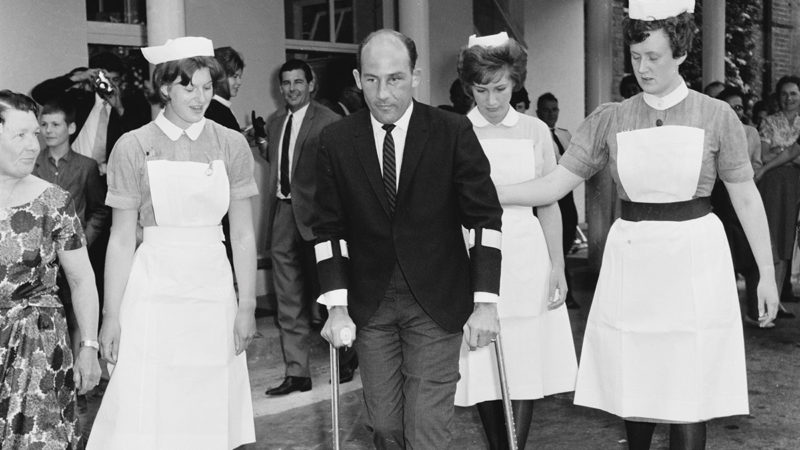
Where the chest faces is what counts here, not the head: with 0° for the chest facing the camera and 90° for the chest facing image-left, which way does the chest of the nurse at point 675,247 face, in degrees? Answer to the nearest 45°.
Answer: approximately 0°

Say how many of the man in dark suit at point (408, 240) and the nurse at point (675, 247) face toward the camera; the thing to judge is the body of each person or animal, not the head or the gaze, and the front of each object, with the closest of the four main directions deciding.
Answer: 2

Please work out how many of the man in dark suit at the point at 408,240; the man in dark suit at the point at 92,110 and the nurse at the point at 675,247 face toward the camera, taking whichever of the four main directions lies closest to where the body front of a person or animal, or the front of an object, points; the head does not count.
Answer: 3

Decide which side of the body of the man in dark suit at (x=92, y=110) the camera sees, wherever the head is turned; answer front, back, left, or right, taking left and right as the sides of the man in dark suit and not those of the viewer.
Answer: front

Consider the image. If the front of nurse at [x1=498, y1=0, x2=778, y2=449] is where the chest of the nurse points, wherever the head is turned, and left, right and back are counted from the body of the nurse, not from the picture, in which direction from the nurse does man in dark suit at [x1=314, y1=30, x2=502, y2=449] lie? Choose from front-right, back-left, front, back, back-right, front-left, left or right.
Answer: front-right

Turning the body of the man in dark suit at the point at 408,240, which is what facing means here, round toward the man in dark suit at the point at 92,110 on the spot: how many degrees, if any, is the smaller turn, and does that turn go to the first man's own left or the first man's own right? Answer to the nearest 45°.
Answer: approximately 135° to the first man's own right

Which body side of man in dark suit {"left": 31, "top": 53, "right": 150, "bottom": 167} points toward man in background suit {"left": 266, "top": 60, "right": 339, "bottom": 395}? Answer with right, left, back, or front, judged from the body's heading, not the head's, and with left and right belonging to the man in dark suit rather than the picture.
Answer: left

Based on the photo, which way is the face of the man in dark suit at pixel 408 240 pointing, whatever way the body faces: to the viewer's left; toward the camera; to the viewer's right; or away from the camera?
toward the camera

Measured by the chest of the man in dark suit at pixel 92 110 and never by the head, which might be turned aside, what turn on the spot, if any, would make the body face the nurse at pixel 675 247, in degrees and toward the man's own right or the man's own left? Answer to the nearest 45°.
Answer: approximately 45° to the man's own left

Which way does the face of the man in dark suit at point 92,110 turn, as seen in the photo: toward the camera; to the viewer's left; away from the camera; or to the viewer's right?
toward the camera

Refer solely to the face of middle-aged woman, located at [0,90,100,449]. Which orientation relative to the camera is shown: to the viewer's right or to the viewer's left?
to the viewer's right

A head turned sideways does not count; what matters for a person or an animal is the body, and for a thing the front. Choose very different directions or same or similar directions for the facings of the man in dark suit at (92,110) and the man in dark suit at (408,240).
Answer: same or similar directions

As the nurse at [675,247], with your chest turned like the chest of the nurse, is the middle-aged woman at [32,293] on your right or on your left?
on your right
